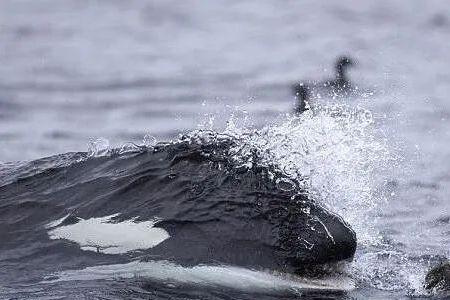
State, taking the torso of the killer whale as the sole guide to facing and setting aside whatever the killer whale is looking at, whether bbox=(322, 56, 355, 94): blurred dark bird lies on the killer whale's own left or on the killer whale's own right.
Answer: on the killer whale's own left

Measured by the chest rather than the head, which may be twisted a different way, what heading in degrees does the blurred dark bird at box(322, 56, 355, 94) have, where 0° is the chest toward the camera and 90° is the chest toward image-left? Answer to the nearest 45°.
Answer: approximately 270°

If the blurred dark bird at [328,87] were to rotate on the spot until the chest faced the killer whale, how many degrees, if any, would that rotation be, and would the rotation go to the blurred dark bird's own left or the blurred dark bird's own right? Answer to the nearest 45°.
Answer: approximately 90° to the blurred dark bird's own right

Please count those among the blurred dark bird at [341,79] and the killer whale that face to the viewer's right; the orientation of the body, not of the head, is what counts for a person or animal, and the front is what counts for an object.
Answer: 2

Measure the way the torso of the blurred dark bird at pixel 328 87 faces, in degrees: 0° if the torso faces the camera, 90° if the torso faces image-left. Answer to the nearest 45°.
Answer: approximately 270°

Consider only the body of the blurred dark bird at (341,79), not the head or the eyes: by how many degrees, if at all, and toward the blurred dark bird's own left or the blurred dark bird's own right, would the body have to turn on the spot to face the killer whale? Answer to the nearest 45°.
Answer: approximately 90° to the blurred dark bird's own right

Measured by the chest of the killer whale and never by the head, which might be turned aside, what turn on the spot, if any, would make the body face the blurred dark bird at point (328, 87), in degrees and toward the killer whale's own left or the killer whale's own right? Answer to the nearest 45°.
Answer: approximately 90° to the killer whale's own left

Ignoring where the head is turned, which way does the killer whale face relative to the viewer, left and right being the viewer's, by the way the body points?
facing to the right of the viewer
